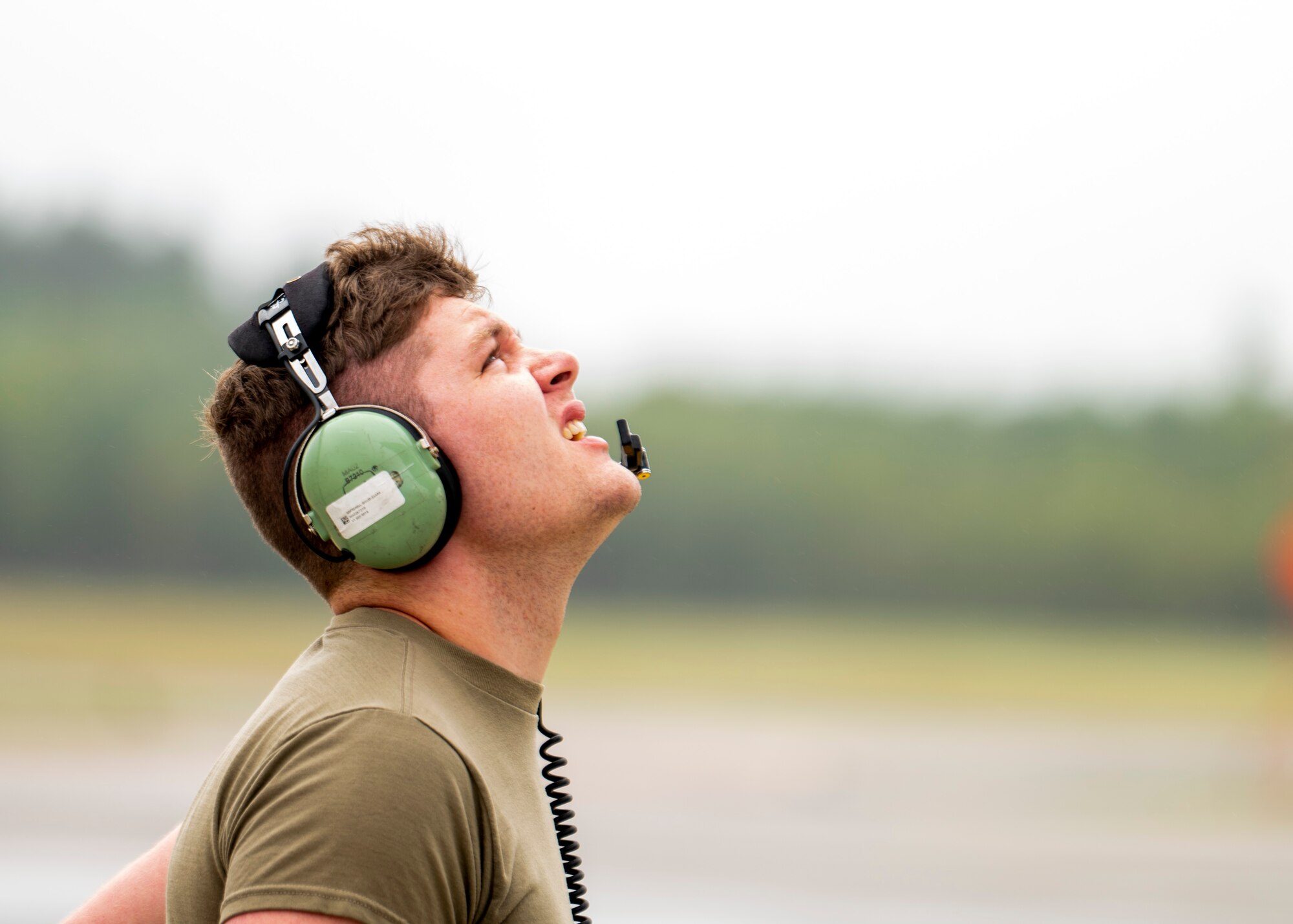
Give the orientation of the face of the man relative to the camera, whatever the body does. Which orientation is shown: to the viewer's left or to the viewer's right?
to the viewer's right

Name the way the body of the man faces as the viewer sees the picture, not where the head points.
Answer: to the viewer's right
